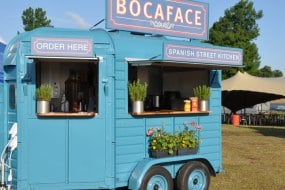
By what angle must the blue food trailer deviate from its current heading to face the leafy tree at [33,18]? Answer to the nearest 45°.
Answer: approximately 135° to its right

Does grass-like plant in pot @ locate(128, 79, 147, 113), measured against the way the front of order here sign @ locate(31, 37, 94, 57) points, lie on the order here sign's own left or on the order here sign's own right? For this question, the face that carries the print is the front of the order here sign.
on the order here sign's own left

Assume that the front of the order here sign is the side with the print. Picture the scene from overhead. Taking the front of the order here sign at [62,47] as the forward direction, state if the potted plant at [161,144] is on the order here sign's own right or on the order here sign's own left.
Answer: on the order here sign's own left

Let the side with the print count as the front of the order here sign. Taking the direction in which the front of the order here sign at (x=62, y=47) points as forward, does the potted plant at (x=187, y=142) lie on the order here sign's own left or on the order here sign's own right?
on the order here sign's own left

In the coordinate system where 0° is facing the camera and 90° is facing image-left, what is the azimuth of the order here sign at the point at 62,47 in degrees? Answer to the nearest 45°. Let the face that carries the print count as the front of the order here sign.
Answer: approximately 0°
